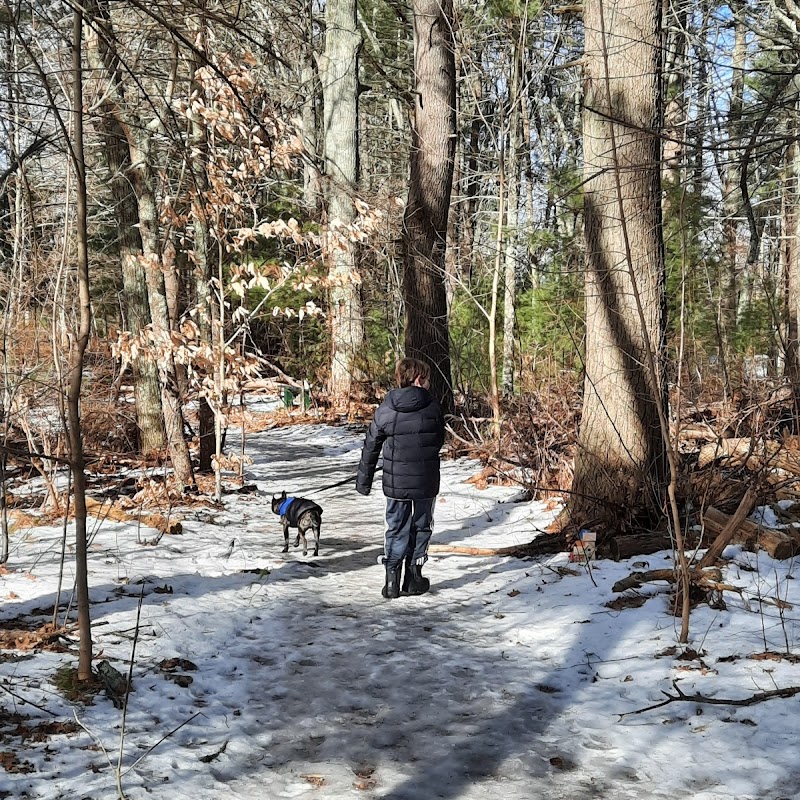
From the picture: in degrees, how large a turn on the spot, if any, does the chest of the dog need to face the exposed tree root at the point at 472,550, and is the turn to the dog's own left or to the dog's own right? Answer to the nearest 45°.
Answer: approximately 135° to the dog's own right

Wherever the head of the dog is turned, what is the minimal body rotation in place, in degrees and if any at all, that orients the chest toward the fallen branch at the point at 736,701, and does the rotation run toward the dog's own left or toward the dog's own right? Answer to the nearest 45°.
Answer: approximately 180°

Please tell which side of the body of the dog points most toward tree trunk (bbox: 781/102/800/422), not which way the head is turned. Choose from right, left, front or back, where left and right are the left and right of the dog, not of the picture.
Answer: right

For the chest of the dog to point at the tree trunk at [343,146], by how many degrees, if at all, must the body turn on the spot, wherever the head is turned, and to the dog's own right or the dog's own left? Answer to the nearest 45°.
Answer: approximately 45° to the dog's own right

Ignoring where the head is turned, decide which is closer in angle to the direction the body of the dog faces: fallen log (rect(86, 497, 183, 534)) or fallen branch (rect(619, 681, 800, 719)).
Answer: the fallen log

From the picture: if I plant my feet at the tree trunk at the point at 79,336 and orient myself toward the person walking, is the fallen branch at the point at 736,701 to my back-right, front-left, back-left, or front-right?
front-right

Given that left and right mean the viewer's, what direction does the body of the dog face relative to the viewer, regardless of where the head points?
facing away from the viewer and to the left of the viewer

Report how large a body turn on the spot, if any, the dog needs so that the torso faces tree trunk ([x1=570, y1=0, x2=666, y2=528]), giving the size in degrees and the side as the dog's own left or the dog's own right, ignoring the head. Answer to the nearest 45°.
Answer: approximately 135° to the dog's own right

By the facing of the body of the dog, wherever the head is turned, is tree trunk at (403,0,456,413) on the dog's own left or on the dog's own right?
on the dog's own right

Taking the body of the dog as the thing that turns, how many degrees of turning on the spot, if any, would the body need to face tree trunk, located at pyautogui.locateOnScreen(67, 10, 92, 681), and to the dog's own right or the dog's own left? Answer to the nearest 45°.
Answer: approximately 135° to the dog's own left

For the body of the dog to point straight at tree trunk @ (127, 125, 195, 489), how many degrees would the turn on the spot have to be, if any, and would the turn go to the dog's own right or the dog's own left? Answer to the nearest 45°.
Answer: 0° — it already faces it

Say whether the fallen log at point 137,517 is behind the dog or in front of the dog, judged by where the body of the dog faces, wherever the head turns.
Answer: in front
